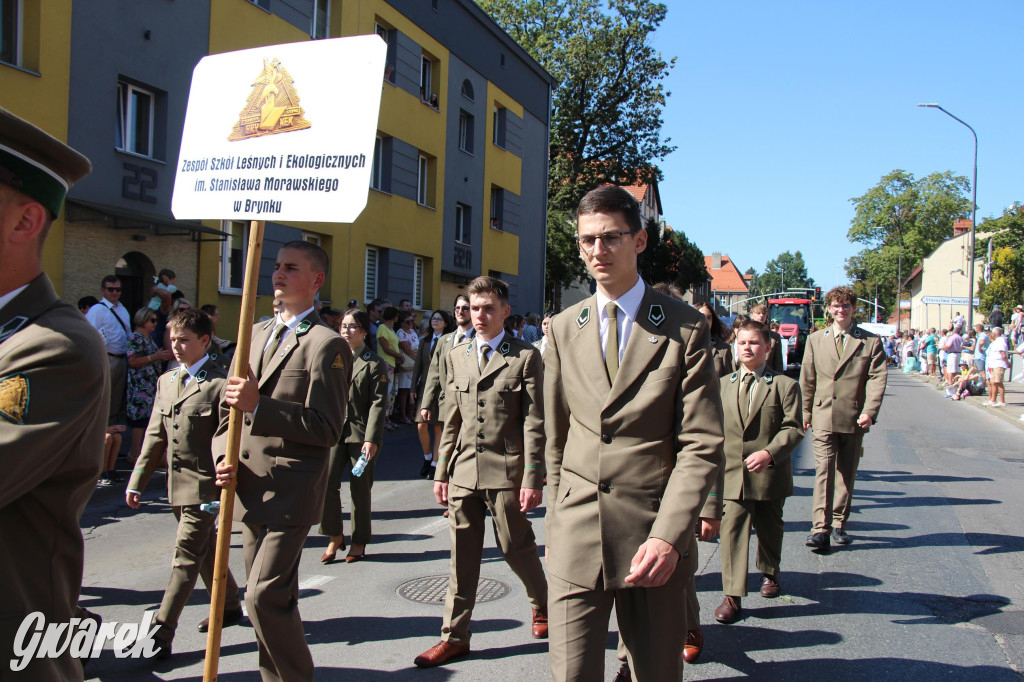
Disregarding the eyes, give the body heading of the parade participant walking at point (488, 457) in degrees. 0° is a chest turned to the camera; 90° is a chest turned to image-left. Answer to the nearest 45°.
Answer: approximately 45°

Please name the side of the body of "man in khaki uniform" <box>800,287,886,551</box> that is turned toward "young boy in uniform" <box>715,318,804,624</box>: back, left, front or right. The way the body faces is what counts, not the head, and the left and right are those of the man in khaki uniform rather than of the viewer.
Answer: front

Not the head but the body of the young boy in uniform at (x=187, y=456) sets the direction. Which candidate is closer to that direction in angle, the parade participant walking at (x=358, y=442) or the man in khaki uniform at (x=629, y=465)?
the man in khaki uniform

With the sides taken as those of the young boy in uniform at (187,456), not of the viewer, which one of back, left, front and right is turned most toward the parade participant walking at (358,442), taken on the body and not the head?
back

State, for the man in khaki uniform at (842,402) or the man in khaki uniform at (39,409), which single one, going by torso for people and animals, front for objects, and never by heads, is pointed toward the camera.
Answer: the man in khaki uniform at (842,402)

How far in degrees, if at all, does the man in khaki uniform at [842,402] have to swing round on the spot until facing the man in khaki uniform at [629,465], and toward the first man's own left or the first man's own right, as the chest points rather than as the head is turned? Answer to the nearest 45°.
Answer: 0° — they already face them

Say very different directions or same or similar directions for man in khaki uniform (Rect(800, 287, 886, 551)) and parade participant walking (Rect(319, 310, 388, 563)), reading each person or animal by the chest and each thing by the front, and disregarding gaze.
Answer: same or similar directions

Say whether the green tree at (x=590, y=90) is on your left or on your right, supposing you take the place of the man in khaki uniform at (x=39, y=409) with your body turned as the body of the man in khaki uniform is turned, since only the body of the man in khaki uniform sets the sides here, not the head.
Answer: on your right

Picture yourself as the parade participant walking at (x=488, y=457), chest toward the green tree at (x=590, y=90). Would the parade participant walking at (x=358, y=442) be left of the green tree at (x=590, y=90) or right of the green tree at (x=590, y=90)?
left

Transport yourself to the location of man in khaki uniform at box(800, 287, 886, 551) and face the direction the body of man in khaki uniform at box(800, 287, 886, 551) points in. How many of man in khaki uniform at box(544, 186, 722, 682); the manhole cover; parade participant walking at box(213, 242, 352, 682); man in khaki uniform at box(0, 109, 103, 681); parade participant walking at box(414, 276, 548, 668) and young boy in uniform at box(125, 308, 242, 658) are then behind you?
0

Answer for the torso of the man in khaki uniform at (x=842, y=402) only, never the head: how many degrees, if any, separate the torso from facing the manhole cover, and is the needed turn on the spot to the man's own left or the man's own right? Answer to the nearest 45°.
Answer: approximately 45° to the man's own right

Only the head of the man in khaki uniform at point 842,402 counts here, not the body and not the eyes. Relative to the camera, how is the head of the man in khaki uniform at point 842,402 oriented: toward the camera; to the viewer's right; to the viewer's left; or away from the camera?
toward the camera

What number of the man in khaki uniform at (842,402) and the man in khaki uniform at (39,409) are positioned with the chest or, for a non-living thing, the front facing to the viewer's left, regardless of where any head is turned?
1

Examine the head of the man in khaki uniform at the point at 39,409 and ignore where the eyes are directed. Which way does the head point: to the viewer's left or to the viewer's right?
to the viewer's left

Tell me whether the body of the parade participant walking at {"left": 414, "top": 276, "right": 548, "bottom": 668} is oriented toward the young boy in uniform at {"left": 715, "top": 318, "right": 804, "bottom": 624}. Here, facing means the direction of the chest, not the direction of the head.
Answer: no

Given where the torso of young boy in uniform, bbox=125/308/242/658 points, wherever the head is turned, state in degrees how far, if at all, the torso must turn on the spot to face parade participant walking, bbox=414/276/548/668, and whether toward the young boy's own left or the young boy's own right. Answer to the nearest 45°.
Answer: approximately 135° to the young boy's own left

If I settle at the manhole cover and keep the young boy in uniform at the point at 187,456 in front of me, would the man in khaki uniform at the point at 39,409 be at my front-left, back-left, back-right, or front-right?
front-left

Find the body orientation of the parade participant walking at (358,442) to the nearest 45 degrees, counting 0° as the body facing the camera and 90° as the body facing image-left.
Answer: approximately 45°

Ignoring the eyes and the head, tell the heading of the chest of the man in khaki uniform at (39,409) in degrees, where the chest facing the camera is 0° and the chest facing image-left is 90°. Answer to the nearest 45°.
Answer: approximately 90°

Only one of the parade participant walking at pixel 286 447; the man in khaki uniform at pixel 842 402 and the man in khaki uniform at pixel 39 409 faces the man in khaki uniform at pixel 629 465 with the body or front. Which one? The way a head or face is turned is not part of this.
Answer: the man in khaki uniform at pixel 842 402

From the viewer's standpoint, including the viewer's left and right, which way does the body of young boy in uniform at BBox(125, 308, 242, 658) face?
facing the viewer and to the left of the viewer
